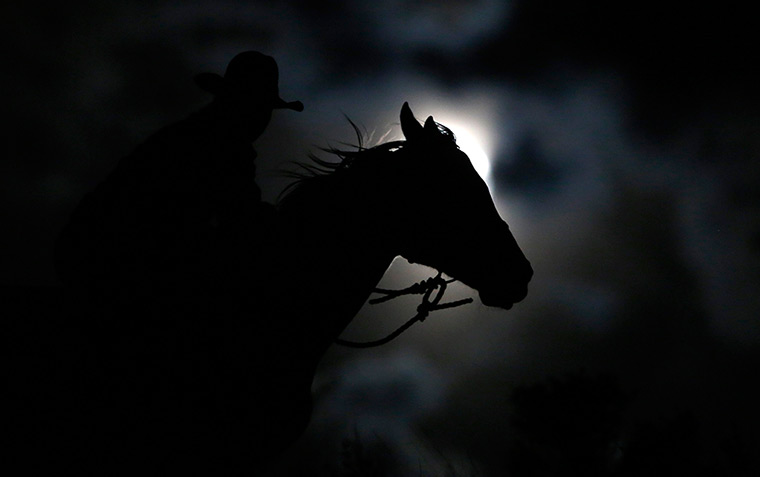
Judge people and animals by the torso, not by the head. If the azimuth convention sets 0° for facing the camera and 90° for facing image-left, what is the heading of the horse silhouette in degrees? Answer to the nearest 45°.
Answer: approximately 270°

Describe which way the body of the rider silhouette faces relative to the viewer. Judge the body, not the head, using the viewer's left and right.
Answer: facing to the right of the viewer
